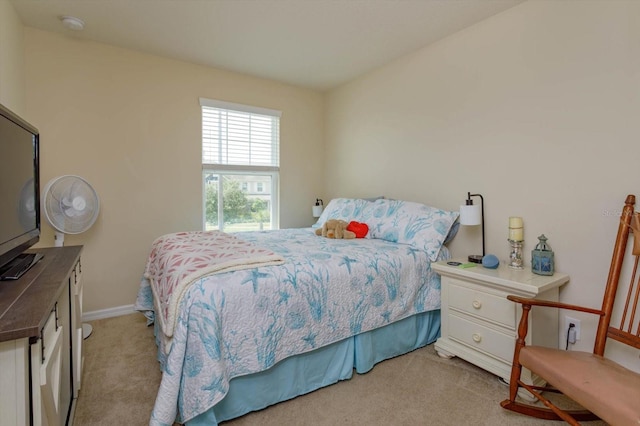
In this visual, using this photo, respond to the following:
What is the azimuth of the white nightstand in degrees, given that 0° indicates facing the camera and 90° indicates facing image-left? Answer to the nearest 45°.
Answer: approximately 45°

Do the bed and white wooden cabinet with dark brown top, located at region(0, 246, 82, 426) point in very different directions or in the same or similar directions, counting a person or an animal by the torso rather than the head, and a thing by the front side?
very different directions

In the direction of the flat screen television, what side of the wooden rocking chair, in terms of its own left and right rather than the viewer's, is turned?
front

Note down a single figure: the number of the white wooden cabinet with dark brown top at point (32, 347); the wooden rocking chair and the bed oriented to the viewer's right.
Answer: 1

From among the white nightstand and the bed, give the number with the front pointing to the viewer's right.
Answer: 0

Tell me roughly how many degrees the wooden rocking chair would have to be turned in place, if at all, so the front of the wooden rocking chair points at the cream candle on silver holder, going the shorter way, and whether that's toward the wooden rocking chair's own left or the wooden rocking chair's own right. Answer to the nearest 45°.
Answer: approximately 90° to the wooden rocking chair's own right

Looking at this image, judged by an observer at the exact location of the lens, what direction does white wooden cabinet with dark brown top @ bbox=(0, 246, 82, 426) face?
facing to the right of the viewer

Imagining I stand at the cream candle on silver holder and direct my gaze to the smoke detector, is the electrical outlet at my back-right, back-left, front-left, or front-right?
back-left

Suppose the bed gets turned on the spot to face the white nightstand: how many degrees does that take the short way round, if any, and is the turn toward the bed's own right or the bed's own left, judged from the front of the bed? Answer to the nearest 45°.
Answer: approximately 135° to the bed's own left
